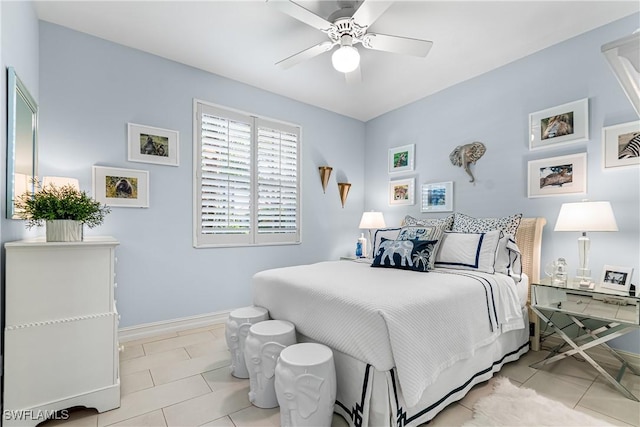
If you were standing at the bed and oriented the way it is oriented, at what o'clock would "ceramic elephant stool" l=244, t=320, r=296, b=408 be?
The ceramic elephant stool is roughly at 1 o'clock from the bed.

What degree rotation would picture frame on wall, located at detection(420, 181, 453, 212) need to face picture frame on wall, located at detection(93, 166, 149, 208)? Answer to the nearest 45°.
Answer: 0° — it already faces it

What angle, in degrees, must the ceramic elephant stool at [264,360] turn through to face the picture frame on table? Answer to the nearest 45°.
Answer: approximately 135° to its left

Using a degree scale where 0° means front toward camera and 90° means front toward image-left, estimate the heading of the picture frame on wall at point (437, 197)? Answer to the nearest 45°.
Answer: approximately 45°

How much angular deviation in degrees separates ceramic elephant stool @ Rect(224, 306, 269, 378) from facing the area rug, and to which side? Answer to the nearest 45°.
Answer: approximately 90° to its left

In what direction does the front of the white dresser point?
to the viewer's right

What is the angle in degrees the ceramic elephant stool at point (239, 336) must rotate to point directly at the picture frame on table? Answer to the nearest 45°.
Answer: approximately 135° to its left

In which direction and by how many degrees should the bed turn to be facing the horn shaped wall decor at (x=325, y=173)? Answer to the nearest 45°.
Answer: approximately 90° to its right

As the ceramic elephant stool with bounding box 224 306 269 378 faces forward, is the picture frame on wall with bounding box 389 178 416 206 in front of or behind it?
behind
